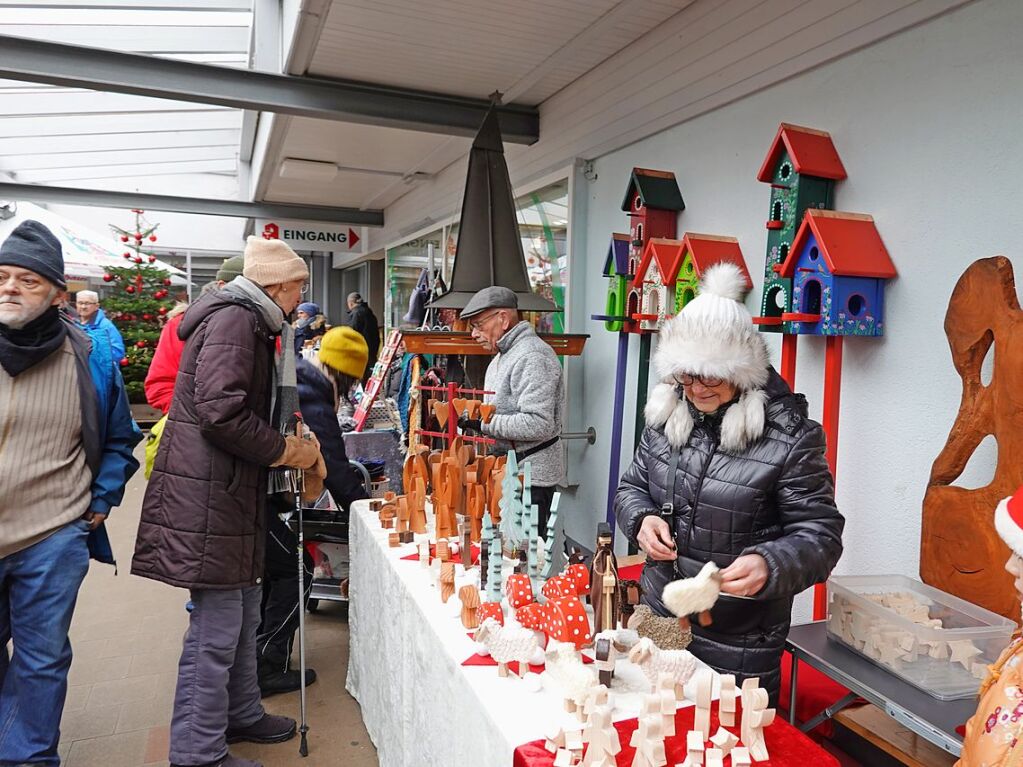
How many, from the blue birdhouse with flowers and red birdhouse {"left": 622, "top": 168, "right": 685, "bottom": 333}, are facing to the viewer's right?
0

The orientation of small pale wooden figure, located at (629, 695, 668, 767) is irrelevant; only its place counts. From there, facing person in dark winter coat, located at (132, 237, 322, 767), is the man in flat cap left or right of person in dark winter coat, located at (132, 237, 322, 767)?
right

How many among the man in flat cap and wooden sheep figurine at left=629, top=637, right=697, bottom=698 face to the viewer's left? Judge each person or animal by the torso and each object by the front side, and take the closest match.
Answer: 2

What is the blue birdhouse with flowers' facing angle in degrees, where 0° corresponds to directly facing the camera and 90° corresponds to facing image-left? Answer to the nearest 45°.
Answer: approximately 45°

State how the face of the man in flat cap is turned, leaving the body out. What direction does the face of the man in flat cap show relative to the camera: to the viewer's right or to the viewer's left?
to the viewer's left

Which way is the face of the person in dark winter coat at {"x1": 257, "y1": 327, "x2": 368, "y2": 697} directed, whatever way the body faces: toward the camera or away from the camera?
away from the camera

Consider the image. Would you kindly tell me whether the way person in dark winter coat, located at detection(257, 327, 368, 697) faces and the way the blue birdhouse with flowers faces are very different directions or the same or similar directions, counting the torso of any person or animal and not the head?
very different directions

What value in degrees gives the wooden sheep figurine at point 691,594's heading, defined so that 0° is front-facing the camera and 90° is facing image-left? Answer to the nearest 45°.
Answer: approximately 270°

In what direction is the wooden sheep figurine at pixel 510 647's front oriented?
to the viewer's left

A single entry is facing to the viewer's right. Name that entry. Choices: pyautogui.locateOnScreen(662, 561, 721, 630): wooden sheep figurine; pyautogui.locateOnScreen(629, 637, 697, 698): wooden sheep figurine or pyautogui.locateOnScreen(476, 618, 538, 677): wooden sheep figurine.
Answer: pyautogui.locateOnScreen(662, 561, 721, 630): wooden sheep figurine

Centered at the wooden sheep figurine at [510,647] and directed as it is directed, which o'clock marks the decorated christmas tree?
The decorated christmas tree is roughly at 2 o'clock from the wooden sheep figurine.

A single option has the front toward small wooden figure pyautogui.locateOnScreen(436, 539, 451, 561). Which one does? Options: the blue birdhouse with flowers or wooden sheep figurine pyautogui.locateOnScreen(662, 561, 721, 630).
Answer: the blue birdhouse with flowers

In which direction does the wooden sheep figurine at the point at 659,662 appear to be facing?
to the viewer's left

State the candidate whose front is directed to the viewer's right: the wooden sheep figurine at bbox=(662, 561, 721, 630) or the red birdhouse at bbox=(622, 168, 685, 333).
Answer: the wooden sheep figurine
